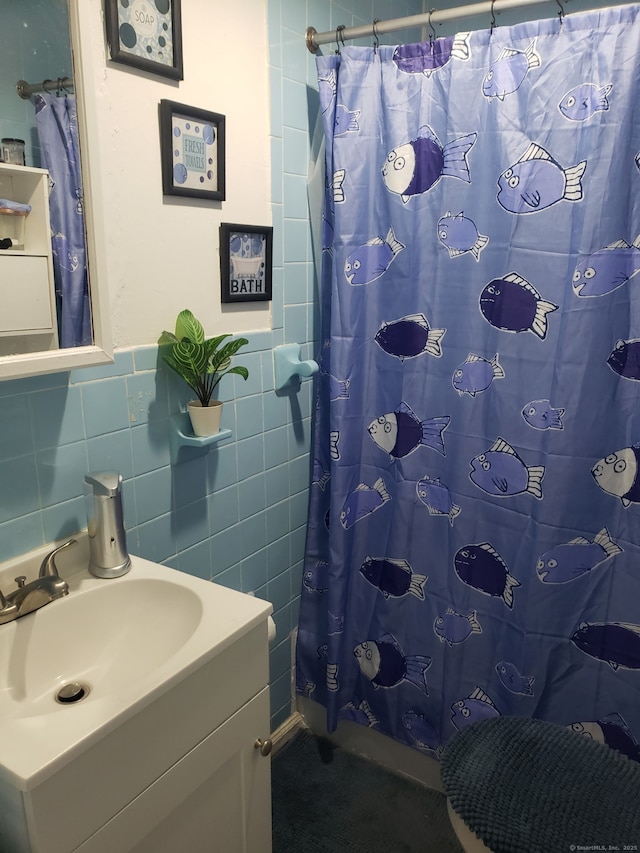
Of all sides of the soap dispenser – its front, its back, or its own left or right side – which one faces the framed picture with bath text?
left

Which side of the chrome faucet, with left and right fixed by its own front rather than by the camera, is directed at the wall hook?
left

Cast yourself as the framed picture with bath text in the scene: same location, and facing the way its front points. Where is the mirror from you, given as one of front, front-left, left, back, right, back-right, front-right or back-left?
right

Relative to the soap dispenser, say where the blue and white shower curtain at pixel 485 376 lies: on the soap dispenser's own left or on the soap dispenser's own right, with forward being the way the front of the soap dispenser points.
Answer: on the soap dispenser's own left

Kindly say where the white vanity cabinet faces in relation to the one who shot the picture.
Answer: facing the viewer and to the right of the viewer

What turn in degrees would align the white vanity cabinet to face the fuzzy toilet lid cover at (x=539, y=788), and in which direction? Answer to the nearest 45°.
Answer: approximately 45° to its left

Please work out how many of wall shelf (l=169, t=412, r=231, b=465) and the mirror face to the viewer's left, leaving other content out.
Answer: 0
